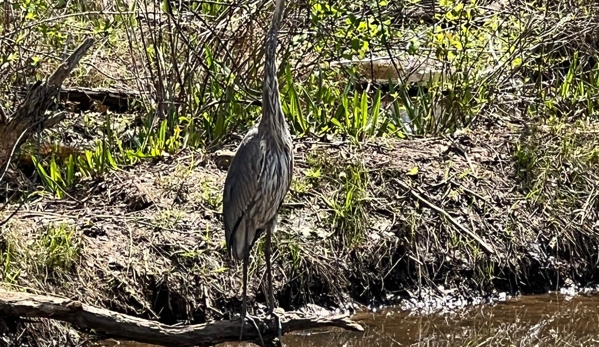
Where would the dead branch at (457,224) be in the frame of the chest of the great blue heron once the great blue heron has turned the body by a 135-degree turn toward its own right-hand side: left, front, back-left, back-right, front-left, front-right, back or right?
back-right

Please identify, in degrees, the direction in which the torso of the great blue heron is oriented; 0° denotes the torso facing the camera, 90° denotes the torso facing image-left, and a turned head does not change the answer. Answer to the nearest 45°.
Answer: approximately 315°

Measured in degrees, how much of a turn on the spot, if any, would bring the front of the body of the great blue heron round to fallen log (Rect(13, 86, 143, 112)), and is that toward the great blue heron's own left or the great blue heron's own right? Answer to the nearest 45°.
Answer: approximately 180°
